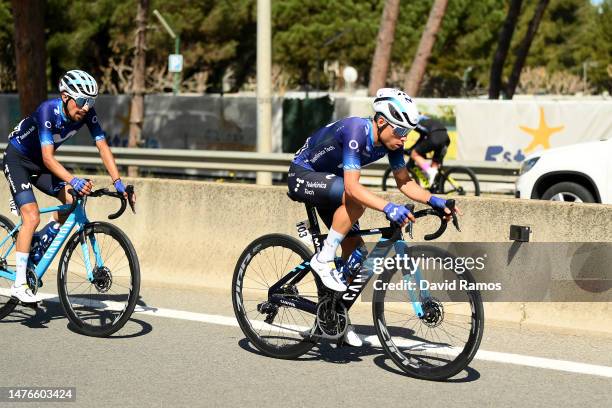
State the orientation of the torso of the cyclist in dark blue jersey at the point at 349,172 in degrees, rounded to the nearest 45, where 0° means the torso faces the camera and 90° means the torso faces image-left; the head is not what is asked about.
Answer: approximately 315°

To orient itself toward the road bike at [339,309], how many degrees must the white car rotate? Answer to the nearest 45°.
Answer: approximately 90° to its left

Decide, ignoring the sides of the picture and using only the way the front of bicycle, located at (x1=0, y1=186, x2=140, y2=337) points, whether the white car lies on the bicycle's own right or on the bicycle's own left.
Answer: on the bicycle's own left

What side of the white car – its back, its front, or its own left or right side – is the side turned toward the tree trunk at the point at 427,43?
right

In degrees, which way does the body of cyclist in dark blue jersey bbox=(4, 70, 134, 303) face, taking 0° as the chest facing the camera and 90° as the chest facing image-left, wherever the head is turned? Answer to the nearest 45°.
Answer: approximately 315°

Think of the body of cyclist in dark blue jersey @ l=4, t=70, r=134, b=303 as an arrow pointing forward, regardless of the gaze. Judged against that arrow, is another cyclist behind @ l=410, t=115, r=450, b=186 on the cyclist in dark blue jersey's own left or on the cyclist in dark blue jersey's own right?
on the cyclist in dark blue jersey's own left

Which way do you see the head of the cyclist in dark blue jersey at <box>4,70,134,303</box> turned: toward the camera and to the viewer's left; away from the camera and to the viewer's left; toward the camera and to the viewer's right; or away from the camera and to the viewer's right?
toward the camera and to the viewer's right

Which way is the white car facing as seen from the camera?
to the viewer's left
